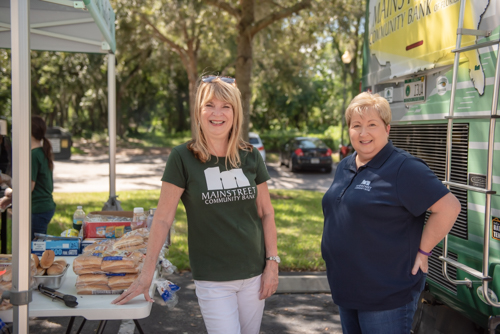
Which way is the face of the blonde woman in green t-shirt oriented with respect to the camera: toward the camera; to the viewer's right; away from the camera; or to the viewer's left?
toward the camera

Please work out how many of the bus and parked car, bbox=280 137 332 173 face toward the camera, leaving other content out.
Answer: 0

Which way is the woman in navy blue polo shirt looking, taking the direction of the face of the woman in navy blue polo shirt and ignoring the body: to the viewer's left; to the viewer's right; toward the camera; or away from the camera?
toward the camera

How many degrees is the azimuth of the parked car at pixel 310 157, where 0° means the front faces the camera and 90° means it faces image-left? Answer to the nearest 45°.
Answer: approximately 135°

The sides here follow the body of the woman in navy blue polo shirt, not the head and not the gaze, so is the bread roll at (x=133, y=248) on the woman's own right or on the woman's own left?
on the woman's own right

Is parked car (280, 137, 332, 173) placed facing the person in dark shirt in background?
no

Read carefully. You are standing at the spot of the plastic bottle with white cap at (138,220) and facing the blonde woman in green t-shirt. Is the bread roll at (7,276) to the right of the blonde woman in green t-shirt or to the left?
right

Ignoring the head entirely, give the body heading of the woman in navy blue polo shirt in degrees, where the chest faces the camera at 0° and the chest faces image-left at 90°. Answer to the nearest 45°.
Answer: approximately 45°

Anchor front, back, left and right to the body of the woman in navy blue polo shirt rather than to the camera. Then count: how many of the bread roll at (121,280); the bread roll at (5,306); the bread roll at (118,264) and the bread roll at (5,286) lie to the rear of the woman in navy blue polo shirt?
0

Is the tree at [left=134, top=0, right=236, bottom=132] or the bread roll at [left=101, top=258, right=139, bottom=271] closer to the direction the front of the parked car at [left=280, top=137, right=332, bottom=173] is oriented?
the tree

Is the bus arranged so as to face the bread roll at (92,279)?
no

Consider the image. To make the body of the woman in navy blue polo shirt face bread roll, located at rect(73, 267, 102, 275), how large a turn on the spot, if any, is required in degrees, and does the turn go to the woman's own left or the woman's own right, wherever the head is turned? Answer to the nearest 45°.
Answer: approximately 45° to the woman's own right
